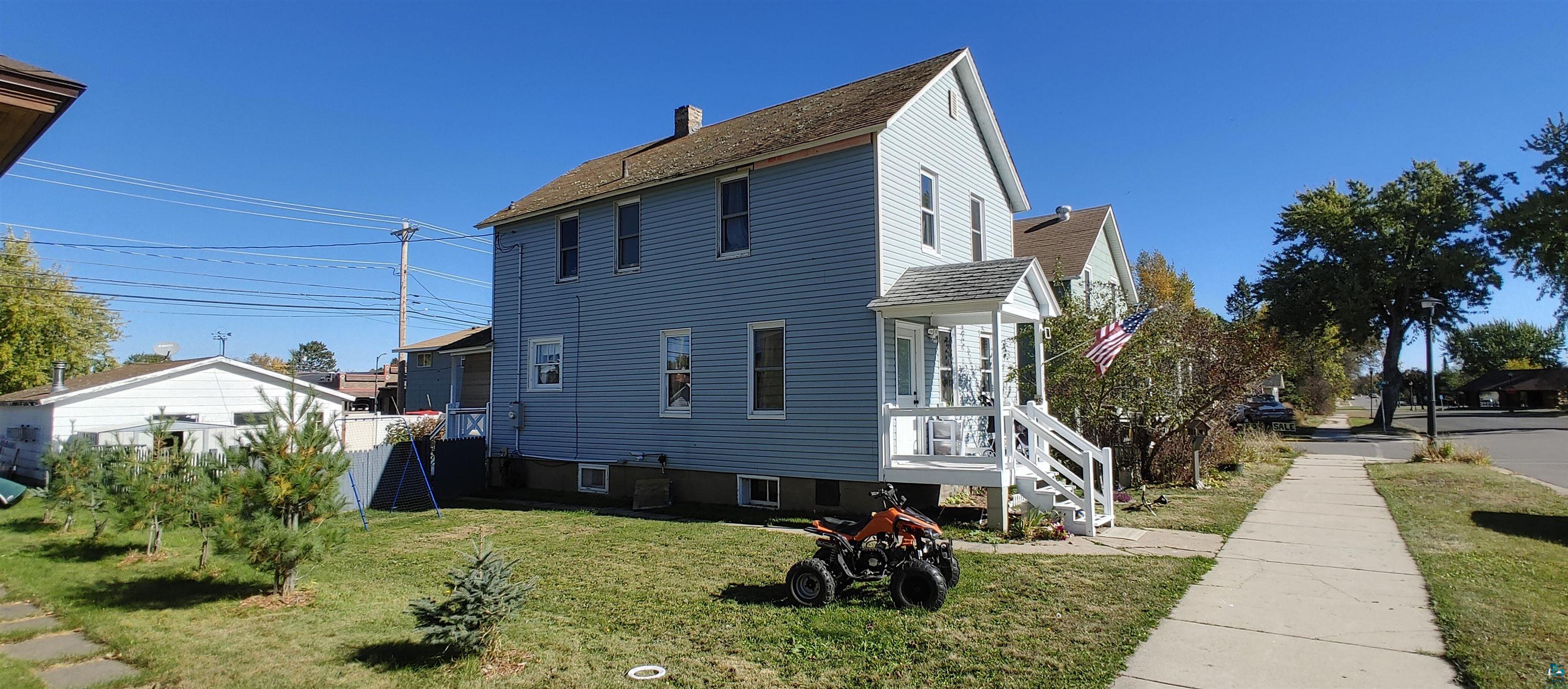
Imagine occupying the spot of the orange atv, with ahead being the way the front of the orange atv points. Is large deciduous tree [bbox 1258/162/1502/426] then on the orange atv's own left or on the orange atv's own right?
on the orange atv's own left

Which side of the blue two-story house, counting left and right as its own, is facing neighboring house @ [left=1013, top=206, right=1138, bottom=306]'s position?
left

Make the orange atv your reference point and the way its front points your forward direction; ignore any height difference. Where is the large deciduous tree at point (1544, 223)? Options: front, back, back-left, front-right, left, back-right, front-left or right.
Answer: left

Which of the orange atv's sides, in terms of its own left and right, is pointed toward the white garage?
back

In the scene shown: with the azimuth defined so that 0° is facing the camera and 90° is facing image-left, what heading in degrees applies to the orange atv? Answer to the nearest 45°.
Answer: approximately 315°

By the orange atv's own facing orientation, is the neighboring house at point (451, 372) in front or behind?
behind

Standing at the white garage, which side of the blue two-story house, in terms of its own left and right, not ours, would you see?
back

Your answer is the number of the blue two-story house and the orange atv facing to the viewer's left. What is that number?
0

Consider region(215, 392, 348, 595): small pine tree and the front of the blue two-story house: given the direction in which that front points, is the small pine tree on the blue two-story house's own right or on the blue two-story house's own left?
on the blue two-story house's own right

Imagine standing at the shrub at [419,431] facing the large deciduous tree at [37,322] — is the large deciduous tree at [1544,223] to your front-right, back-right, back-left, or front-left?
back-right

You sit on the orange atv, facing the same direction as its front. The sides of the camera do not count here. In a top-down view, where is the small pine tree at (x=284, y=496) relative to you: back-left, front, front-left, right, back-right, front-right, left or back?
back-right

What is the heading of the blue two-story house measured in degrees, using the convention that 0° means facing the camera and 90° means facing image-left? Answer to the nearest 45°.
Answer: approximately 315°

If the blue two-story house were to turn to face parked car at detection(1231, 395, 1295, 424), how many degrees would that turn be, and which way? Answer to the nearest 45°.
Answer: approximately 90° to its left
